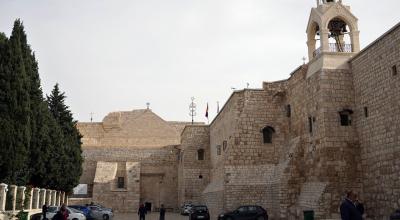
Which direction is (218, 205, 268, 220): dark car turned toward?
to the viewer's left

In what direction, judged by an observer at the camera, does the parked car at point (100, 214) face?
facing the viewer and to the right of the viewer

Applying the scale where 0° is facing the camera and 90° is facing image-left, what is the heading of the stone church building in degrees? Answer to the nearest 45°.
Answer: approximately 0°

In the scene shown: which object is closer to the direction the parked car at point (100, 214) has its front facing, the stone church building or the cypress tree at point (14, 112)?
the stone church building

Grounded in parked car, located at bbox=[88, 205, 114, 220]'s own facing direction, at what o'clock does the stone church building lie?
The stone church building is roughly at 12 o'clock from the parked car.

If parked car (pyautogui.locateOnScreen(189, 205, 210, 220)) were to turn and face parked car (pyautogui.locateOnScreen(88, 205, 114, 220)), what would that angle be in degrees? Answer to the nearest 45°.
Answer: approximately 90° to its right

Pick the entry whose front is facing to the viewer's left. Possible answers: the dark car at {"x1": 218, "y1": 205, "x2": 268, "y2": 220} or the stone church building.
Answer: the dark car
